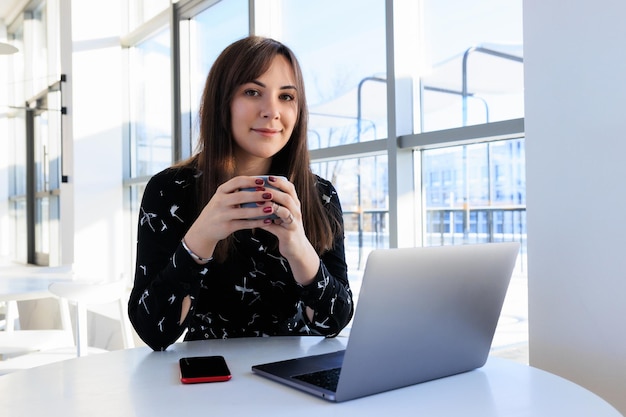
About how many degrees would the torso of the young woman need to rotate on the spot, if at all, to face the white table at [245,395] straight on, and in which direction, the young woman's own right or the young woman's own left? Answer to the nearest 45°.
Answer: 0° — they already face it

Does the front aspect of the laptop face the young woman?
yes

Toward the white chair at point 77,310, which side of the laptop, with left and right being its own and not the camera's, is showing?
front

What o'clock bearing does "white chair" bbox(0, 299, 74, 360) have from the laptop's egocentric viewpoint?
The white chair is roughly at 12 o'clock from the laptop.

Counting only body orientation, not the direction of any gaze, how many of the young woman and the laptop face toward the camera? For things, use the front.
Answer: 1

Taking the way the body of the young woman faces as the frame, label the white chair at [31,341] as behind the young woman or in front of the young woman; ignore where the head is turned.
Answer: behind

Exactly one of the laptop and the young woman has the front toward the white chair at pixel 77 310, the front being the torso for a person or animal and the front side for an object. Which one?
the laptop

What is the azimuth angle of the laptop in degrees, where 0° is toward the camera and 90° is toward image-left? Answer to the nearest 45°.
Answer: approximately 135°

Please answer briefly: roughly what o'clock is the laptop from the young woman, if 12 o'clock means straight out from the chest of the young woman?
The laptop is roughly at 11 o'clock from the young woman.

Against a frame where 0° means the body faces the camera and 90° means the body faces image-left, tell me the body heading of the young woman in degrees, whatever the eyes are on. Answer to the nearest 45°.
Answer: approximately 0°
